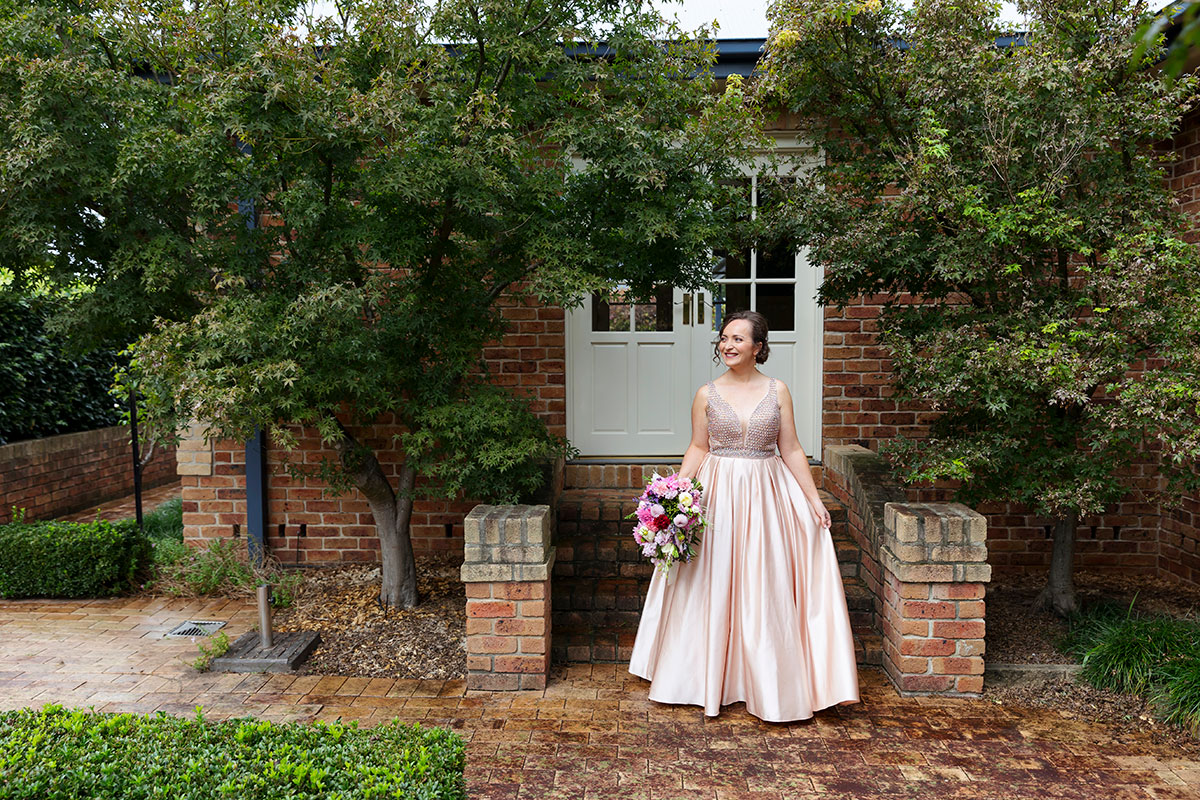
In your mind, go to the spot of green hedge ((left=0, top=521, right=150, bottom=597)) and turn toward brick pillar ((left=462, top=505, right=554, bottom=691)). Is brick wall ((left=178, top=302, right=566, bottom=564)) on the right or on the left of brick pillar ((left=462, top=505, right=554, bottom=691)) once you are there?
left

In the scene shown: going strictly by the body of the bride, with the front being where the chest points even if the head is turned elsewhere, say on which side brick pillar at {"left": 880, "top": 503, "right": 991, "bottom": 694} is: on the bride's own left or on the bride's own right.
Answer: on the bride's own left

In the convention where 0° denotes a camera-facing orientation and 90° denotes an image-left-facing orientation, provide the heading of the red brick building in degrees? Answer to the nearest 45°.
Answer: approximately 0°

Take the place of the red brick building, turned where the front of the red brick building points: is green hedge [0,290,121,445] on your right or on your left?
on your right

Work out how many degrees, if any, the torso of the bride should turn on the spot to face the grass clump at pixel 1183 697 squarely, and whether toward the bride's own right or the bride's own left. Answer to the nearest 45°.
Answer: approximately 90° to the bride's own left

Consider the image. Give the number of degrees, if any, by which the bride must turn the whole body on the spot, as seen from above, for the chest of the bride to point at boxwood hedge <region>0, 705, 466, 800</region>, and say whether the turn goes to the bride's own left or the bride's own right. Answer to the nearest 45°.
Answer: approximately 45° to the bride's own right

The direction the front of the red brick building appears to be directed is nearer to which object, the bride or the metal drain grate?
the bride

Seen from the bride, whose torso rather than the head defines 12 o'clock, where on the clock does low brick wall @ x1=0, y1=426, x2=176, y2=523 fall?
The low brick wall is roughly at 4 o'clock from the bride.

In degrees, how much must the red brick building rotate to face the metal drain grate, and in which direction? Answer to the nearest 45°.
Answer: approximately 45° to its right

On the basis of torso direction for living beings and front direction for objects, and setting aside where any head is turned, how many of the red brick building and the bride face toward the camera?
2
